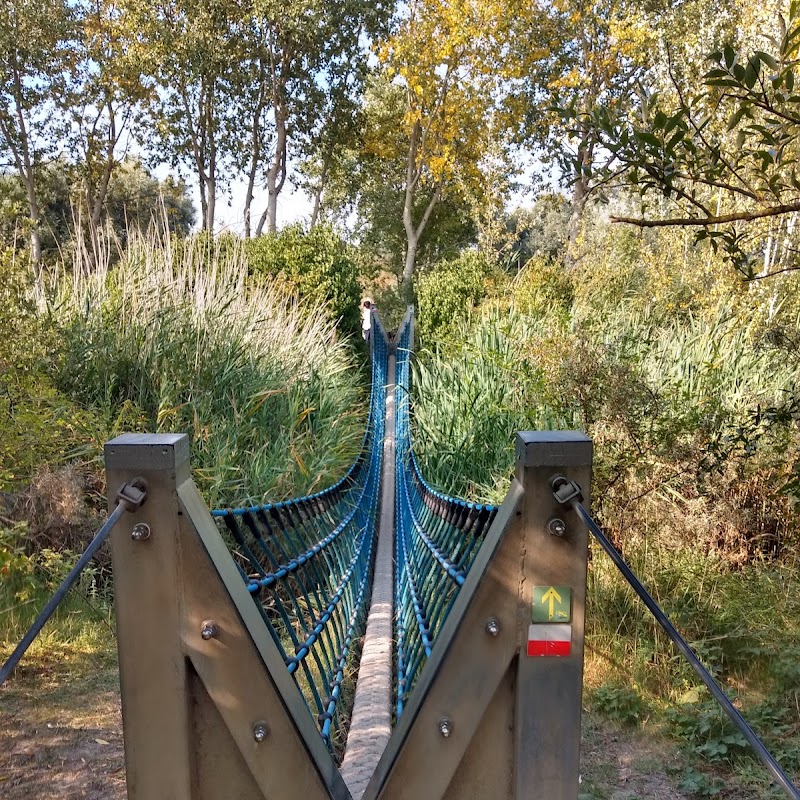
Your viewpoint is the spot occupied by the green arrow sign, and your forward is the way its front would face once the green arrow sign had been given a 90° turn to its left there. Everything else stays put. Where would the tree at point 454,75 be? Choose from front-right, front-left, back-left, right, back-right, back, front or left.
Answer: left

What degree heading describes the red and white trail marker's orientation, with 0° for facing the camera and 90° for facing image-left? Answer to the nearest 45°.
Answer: approximately 0°

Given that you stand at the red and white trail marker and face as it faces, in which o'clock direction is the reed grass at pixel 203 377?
The reed grass is roughly at 5 o'clock from the red and white trail marker.

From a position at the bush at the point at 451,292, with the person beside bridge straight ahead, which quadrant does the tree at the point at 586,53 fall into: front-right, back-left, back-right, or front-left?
back-right

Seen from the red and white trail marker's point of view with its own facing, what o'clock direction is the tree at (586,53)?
The tree is roughly at 6 o'clock from the red and white trail marker.

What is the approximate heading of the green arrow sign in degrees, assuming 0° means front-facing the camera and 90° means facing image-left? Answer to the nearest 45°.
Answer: approximately 0°

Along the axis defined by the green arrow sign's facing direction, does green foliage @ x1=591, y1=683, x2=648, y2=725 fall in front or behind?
behind

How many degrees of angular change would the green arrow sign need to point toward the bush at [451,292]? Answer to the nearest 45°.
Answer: approximately 180°

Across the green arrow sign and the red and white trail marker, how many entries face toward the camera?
2
